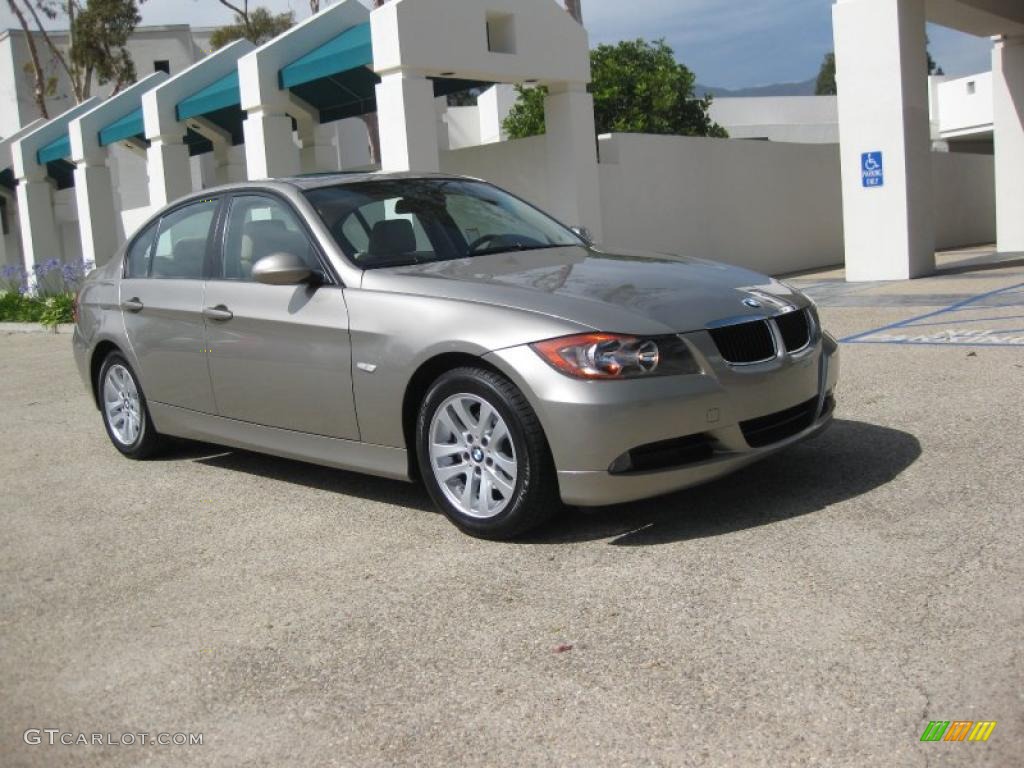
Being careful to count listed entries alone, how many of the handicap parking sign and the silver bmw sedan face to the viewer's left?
0

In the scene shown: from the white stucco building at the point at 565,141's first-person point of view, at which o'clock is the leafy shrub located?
The leafy shrub is roughly at 2 o'clock from the white stucco building.

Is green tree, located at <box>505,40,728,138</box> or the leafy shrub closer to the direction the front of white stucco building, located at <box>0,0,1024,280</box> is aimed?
the leafy shrub

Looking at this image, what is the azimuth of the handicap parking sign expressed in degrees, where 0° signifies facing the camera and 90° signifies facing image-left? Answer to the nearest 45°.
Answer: approximately 0°

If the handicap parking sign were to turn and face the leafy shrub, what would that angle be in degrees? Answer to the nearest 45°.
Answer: approximately 90° to its right

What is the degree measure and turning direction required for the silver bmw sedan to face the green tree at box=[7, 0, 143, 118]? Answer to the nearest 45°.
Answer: approximately 135° to its left

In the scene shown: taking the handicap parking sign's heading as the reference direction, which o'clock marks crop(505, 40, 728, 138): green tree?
The green tree is roughly at 5 o'clock from the handicap parking sign.

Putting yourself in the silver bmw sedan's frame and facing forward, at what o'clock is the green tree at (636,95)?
The green tree is roughly at 8 o'clock from the silver bmw sedan.

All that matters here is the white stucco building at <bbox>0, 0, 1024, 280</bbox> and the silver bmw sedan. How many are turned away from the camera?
0
